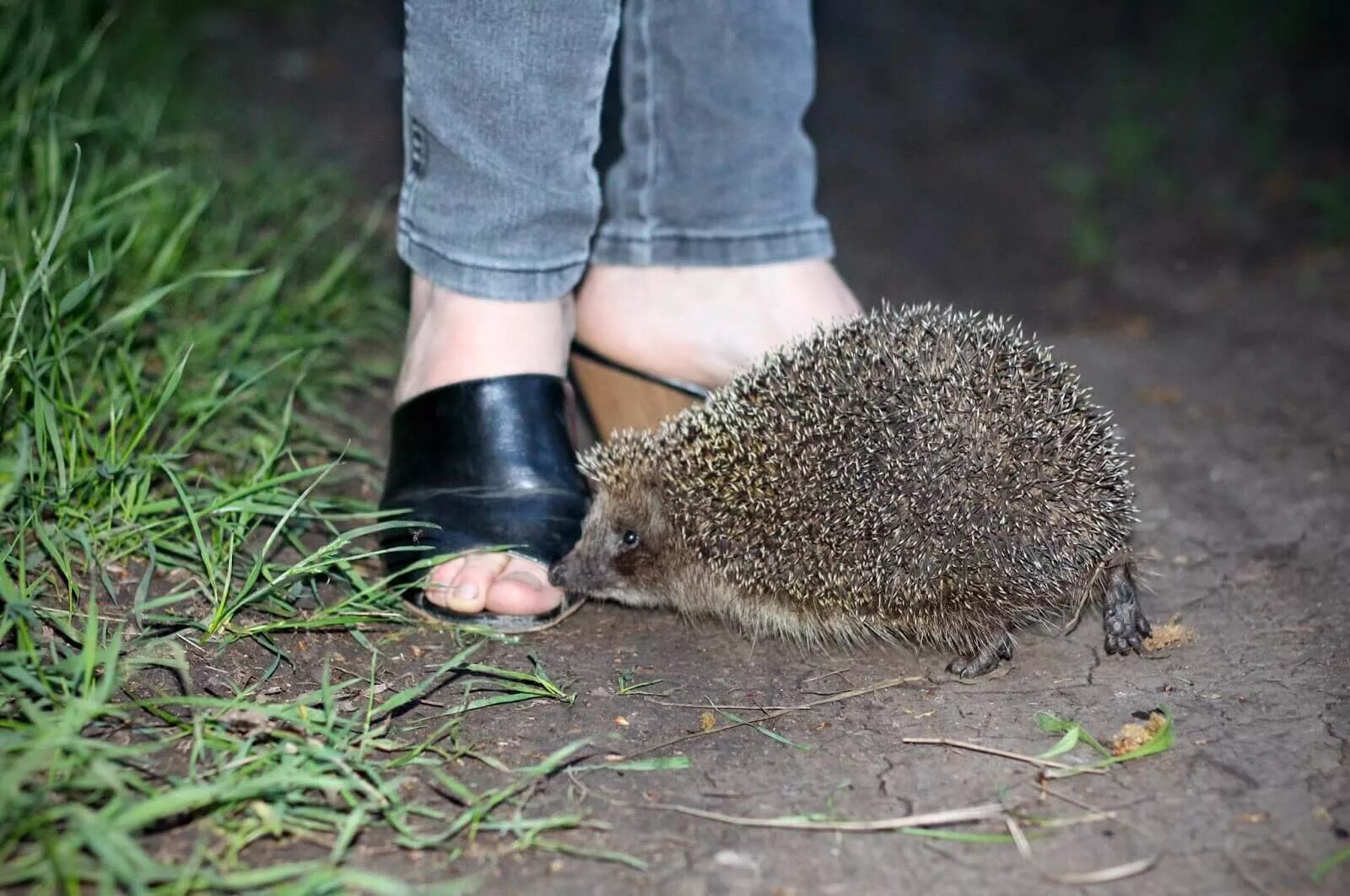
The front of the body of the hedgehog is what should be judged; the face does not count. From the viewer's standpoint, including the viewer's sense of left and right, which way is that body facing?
facing to the left of the viewer

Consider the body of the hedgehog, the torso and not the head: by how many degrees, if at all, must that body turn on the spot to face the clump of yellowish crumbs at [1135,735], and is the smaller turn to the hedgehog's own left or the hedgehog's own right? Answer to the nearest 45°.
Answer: approximately 135° to the hedgehog's own left
